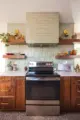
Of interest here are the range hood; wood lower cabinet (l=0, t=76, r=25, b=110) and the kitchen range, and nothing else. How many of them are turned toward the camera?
3

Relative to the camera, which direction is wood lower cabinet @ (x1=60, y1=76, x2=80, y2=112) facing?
toward the camera

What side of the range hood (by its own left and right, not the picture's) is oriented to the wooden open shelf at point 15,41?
right

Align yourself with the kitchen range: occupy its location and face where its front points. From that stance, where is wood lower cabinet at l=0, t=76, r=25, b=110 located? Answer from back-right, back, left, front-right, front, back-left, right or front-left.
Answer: right

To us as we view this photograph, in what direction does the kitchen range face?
facing the viewer

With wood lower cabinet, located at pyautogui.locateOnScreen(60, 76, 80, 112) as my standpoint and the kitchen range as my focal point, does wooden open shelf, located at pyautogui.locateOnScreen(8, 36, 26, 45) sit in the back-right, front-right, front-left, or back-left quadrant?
front-right

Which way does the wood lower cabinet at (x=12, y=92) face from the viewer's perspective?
toward the camera

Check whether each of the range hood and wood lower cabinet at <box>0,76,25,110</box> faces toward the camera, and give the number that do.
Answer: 2
